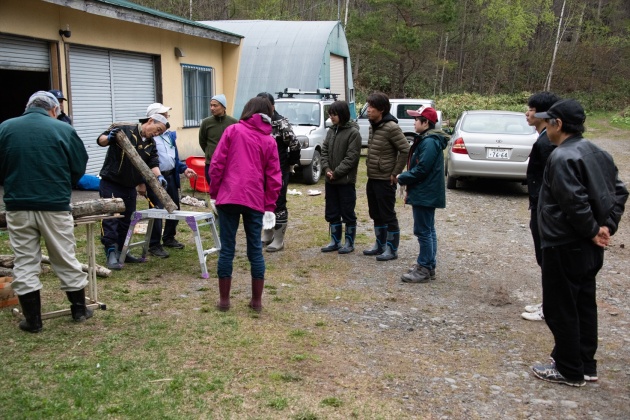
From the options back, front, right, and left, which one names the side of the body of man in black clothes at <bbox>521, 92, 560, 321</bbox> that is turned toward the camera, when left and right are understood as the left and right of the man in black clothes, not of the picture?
left

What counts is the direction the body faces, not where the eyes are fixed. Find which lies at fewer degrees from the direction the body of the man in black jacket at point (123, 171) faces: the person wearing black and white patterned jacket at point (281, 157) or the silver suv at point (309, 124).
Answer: the person wearing black and white patterned jacket

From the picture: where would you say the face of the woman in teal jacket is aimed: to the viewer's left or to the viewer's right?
to the viewer's left

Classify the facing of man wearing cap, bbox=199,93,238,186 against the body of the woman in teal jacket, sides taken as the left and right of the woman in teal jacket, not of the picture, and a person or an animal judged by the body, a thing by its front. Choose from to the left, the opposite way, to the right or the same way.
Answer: to the left

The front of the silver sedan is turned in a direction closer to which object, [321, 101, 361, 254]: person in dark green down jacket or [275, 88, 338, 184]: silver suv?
the silver suv

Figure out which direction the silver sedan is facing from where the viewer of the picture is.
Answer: facing away from the viewer

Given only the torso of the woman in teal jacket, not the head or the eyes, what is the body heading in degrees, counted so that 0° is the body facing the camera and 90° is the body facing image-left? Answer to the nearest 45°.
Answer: approximately 90°

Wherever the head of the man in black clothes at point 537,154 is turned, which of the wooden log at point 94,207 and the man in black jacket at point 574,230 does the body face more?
the wooden log

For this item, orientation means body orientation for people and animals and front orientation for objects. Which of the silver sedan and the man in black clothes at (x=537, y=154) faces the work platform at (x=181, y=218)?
the man in black clothes

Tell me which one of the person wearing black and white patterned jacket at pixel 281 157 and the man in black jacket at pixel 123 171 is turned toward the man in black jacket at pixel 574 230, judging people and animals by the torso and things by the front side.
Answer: the man in black jacket at pixel 123 171
